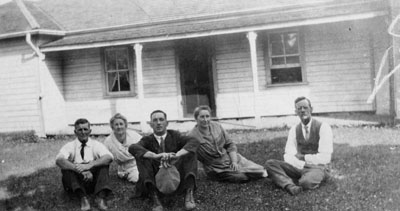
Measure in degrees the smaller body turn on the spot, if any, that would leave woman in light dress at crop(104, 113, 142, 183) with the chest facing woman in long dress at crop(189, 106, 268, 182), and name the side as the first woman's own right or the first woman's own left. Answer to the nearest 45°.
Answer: approximately 45° to the first woman's own left

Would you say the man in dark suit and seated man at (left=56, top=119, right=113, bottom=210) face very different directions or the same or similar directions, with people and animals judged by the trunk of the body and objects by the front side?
same or similar directions

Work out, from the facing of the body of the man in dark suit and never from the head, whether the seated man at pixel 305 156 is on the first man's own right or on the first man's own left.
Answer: on the first man's own left

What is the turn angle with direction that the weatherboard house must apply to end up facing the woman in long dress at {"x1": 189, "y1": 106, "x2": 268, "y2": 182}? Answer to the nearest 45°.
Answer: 0° — it already faces them

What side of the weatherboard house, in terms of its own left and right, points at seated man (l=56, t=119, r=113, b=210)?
front

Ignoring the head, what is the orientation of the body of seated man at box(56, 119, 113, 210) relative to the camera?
toward the camera

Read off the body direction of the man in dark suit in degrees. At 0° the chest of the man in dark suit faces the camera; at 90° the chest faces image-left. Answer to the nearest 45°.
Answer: approximately 0°

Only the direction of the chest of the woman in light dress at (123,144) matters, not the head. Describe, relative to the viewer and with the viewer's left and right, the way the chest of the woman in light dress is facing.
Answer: facing the viewer

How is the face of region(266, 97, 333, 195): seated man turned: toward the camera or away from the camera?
toward the camera

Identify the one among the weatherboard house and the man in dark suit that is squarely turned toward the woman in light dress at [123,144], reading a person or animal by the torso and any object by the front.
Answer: the weatherboard house

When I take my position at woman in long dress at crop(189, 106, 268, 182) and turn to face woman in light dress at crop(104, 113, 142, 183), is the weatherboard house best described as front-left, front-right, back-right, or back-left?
front-right
